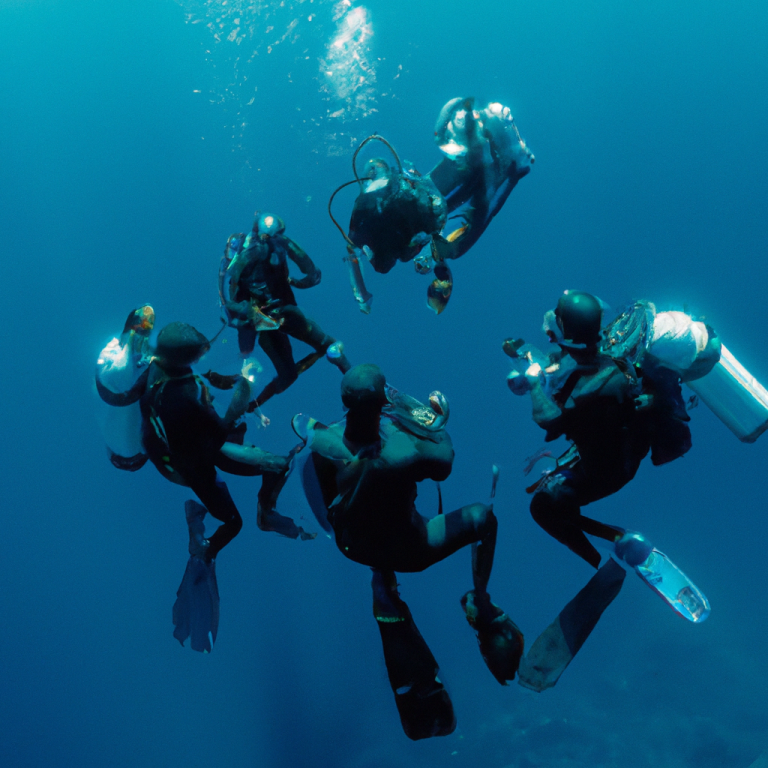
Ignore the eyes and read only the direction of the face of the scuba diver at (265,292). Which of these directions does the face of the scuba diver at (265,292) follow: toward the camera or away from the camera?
toward the camera

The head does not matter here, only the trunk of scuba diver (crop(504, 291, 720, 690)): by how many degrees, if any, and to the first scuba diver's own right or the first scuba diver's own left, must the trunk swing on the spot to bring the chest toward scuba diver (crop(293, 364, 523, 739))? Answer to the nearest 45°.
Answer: approximately 45° to the first scuba diver's own left

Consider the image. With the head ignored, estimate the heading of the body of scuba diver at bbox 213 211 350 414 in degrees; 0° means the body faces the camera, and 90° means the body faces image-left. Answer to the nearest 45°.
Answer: approximately 315°

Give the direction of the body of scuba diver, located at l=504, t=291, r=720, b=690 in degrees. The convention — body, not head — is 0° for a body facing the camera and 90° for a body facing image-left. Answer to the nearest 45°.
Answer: approximately 90°

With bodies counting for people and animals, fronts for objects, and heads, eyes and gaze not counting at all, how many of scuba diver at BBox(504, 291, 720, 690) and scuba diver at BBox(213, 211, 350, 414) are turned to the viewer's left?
1

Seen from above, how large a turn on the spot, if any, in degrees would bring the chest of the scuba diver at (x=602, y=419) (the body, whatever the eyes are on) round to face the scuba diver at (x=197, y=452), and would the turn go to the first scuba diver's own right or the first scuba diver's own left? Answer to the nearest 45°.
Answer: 0° — they already face them

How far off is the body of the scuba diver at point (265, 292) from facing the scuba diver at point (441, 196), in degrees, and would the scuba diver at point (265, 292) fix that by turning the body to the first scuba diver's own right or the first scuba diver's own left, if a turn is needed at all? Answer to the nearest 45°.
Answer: approximately 45° to the first scuba diver's own left

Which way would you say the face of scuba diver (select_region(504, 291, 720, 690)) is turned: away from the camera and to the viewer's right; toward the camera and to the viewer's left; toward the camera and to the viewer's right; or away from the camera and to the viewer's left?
away from the camera and to the viewer's left
